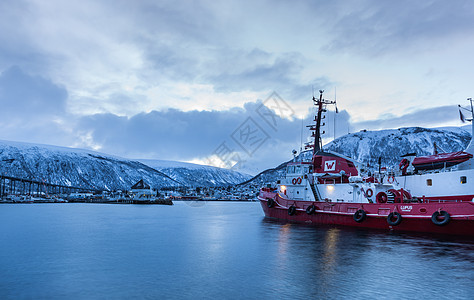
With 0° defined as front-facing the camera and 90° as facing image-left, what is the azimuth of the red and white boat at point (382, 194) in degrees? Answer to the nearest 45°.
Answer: approximately 135°
